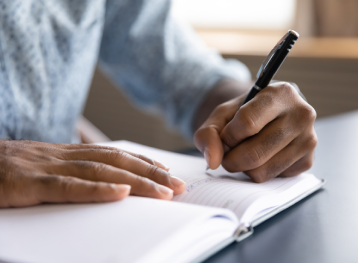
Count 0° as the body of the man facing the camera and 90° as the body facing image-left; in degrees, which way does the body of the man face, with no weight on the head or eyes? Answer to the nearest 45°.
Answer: approximately 315°
